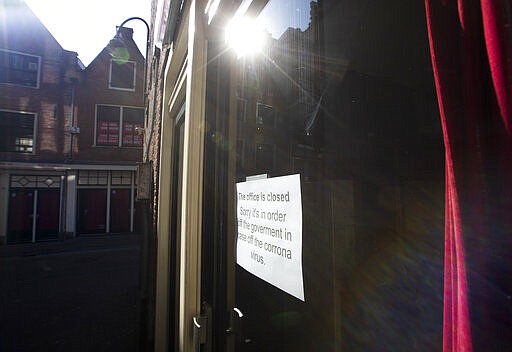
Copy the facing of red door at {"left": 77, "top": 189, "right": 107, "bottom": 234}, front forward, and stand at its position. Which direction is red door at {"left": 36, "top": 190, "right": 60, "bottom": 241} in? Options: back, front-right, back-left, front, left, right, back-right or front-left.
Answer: right

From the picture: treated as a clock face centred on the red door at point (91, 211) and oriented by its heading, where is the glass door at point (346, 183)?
The glass door is roughly at 12 o'clock from the red door.

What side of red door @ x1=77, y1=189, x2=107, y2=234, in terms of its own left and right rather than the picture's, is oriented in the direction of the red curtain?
front

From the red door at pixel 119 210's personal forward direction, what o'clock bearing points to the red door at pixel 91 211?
the red door at pixel 91 211 is roughly at 3 o'clock from the red door at pixel 119 210.

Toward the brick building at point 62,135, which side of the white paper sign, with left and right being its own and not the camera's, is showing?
right

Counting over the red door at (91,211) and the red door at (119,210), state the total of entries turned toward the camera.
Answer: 2

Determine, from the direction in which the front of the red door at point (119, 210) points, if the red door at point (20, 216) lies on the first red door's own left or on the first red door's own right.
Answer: on the first red door's own right

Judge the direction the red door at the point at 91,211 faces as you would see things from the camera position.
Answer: facing the viewer

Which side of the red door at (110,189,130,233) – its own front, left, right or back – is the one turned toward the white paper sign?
front

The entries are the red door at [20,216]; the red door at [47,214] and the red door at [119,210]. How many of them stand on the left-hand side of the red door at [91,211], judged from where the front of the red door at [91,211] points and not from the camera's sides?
1

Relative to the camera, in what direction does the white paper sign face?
facing the viewer and to the left of the viewer

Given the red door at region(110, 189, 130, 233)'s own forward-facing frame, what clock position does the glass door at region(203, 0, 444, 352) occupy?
The glass door is roughly at 12 o'clock from the red door.

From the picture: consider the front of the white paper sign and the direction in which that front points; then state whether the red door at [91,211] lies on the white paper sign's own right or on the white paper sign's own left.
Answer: on the white paper sign's own right

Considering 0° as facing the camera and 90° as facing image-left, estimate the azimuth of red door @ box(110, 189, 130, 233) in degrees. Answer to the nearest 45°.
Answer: approximately 0°
